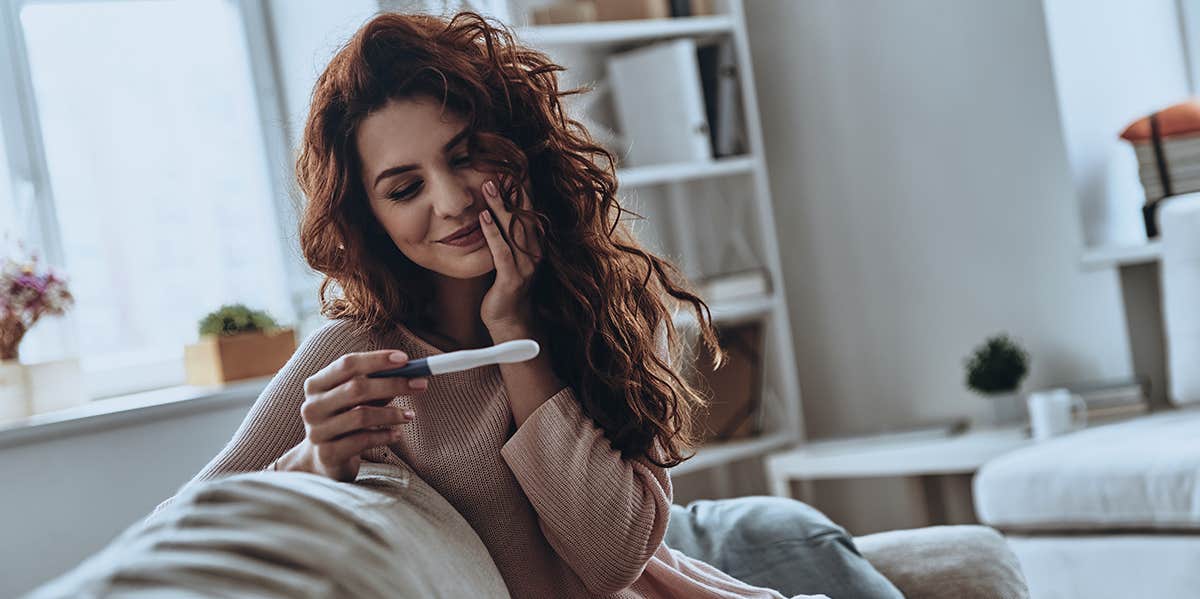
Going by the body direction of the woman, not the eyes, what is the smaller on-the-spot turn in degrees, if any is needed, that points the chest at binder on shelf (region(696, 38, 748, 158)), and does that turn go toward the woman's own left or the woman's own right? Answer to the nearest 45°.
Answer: approximately 180°

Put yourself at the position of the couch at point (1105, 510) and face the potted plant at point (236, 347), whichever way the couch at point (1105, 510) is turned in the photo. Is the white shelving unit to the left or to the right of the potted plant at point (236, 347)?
right

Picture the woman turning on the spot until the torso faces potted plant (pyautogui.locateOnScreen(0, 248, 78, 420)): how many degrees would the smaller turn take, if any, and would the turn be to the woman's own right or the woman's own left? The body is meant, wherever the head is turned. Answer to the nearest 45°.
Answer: approximately 135° to the woman's own right

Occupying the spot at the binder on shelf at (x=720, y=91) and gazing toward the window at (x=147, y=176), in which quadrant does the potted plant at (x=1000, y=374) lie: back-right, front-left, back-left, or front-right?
back-left

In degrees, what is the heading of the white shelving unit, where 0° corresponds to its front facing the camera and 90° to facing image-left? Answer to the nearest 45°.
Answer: approximately 0°

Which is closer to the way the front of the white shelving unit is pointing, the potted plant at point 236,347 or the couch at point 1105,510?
the couch

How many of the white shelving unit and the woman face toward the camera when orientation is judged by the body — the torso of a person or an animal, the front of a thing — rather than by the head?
2

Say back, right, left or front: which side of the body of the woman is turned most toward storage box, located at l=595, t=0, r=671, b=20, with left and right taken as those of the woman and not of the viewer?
back
